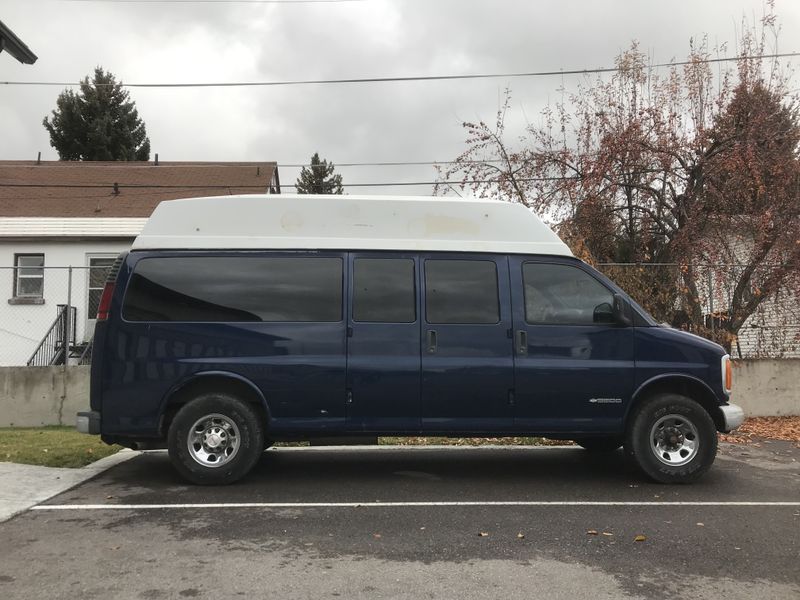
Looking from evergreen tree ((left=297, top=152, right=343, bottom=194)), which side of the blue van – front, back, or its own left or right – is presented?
left

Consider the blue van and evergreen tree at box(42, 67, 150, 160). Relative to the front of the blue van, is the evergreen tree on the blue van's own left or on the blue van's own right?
on the blue van's own left

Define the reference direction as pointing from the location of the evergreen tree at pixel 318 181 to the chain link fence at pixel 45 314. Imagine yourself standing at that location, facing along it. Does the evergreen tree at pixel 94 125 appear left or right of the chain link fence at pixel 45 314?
right

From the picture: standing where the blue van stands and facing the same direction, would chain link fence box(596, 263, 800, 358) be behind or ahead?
ahead

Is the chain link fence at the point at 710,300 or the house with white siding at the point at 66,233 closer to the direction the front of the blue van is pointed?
the chain link fence

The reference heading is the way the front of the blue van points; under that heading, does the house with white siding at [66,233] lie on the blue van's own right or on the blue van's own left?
on the blue van's own left

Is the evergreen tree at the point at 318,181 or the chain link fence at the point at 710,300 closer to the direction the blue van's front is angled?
the chain link fence

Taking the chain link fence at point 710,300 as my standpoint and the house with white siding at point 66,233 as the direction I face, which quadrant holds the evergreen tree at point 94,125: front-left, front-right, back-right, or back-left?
front-right

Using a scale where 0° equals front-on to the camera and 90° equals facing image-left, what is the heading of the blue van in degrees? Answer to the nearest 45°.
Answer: approximately 270°

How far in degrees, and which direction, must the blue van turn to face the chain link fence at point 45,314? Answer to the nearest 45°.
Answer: approximately 135° to its left
